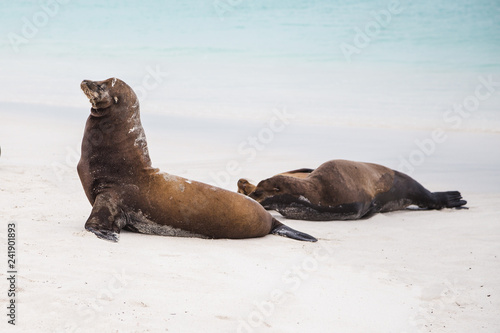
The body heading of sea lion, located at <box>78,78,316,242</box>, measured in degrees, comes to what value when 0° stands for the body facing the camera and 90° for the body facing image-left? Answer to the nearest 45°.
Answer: approximately 90°

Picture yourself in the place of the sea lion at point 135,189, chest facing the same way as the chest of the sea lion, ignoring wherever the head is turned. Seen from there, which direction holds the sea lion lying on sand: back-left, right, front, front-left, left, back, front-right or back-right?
back-right
